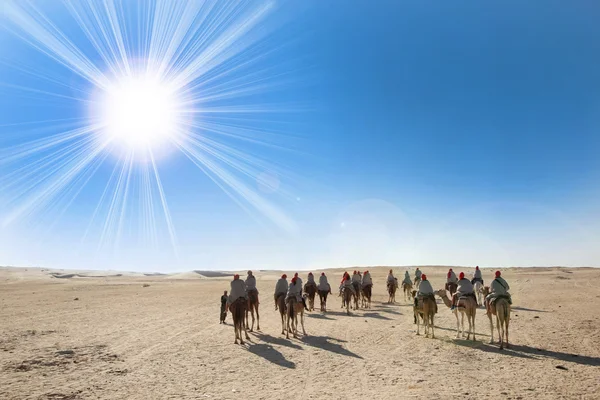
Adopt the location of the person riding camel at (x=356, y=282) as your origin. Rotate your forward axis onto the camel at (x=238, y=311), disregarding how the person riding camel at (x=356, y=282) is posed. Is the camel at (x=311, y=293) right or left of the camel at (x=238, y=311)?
right

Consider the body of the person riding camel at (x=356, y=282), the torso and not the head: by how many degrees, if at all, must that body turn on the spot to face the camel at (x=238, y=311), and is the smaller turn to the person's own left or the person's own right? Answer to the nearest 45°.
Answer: approximately 180°

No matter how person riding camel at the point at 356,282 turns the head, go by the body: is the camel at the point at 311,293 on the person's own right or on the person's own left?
on the person's own left

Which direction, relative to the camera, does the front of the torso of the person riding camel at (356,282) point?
away from the camera
